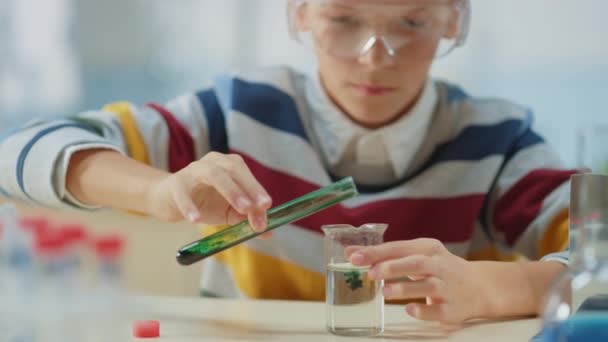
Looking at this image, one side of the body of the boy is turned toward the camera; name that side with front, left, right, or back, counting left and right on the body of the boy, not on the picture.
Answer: front

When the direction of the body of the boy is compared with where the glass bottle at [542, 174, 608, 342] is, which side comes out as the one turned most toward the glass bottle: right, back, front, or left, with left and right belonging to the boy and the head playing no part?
front

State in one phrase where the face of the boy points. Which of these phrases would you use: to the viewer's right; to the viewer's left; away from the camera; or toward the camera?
toward the camera
